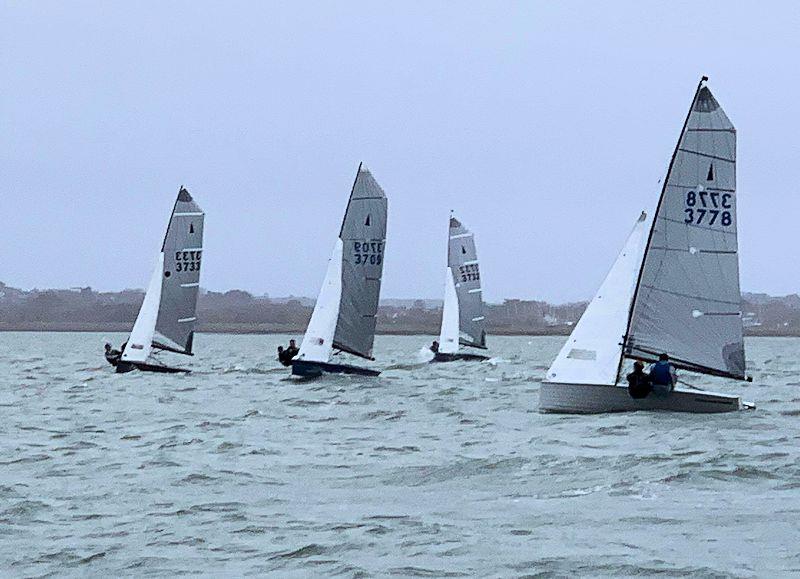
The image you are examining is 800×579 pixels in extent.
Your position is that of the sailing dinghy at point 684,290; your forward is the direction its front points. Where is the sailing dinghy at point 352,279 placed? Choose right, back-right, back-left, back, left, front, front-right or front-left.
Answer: front-right

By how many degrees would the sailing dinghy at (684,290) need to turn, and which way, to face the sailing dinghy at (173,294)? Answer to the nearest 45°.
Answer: approximately 45° to its right

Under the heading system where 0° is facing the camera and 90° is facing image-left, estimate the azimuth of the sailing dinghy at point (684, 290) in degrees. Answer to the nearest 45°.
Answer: approximately 90°
